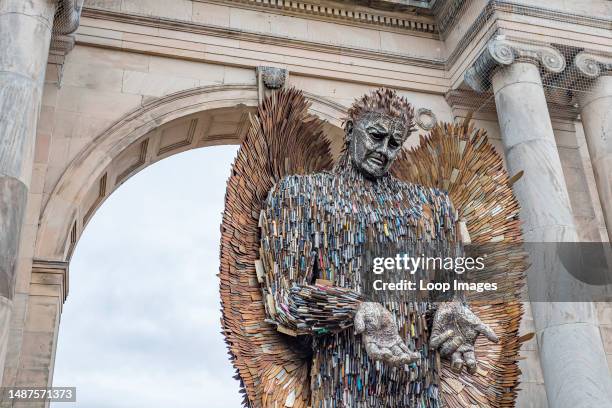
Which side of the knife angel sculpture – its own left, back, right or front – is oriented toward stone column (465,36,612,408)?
left

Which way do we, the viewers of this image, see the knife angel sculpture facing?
facing the viewer and to the right of the viewer

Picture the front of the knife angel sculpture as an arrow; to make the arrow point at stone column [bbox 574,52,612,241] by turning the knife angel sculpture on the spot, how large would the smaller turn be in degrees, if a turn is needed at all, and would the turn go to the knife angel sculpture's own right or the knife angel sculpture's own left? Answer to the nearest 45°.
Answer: approximately 90° to the knife angel sculpture's own left
